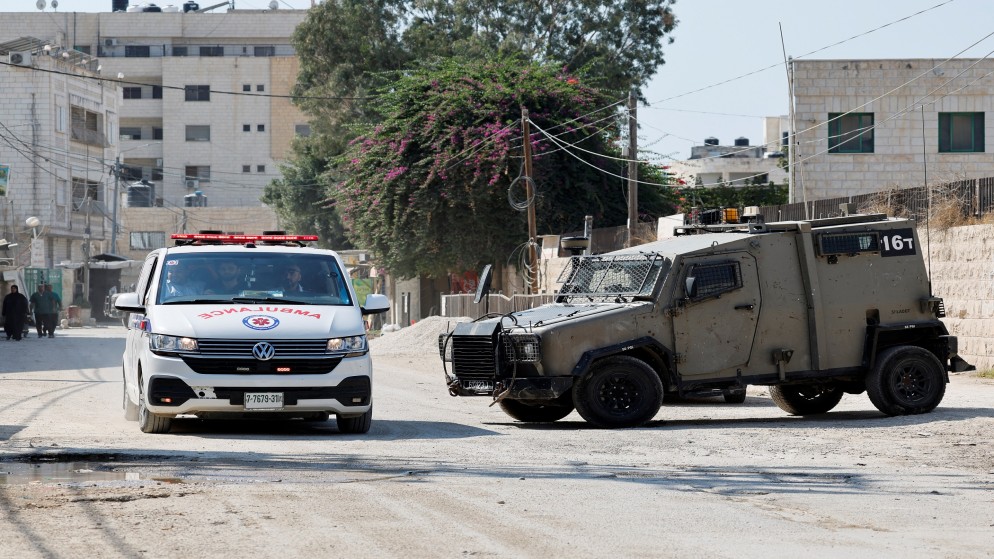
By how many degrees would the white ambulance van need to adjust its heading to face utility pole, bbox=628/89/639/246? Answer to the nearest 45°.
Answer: approximately 135° to its left

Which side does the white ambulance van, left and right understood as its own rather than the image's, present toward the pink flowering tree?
back

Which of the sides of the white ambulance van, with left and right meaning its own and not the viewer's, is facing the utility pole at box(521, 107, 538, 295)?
back

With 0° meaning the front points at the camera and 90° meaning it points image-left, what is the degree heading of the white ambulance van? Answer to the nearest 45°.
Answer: approximately 0°

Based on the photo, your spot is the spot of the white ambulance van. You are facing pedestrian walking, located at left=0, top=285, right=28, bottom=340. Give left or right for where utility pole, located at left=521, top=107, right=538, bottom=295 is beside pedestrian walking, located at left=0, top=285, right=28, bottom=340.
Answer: right

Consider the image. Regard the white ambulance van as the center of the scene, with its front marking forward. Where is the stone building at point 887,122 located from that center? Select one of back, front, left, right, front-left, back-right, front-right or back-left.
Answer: back-left

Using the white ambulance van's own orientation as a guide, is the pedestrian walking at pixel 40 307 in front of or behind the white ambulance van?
behind

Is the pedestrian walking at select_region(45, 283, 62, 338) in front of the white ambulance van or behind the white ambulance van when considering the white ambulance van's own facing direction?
behind

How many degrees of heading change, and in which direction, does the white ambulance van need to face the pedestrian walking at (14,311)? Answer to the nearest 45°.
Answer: approximately 180°
